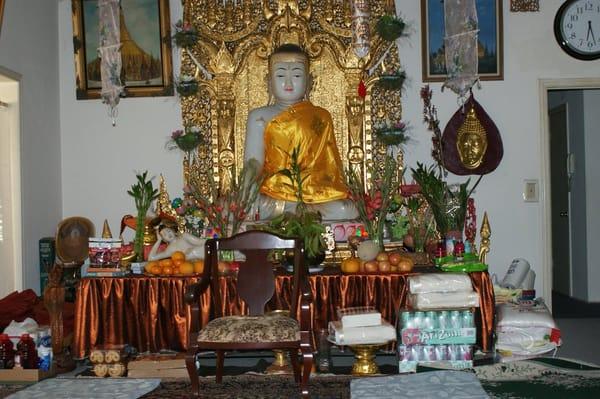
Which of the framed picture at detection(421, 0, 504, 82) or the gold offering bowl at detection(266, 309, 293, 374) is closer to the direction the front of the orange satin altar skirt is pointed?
the gold offering bowl

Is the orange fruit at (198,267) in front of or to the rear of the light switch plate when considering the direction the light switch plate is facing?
in front

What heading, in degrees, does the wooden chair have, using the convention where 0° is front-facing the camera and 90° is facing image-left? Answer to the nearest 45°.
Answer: approximately 0°

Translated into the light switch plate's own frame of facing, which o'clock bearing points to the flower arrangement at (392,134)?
The flower arrangement is roughly at 2 o'clock from the light switch plate.

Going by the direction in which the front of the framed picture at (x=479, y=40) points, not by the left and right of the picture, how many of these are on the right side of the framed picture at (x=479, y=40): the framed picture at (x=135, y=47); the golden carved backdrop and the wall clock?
2

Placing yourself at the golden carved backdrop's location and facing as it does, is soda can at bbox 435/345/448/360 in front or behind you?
in front

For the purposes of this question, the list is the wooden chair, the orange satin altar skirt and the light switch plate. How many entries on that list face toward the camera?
3

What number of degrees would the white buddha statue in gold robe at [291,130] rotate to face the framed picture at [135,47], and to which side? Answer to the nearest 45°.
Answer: approximately 90° to its right

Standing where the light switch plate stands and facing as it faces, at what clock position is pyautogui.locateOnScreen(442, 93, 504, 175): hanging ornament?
The hanging ornament is roughly at 2 o'clock from the light switch plate.
